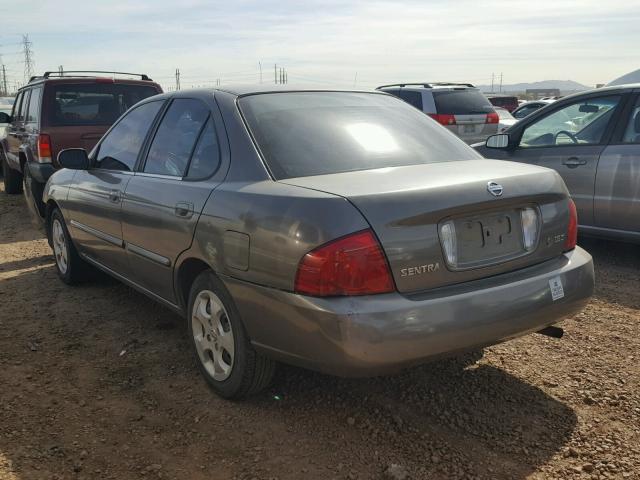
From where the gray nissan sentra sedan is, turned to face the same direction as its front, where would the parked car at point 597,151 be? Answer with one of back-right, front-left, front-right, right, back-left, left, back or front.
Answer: right

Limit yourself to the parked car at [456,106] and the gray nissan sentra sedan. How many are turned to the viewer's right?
0

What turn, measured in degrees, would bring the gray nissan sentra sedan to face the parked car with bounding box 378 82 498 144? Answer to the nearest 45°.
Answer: approximately 45° to its right

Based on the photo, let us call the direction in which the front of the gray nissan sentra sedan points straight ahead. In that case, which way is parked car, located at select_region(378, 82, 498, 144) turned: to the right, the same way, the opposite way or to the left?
the same way

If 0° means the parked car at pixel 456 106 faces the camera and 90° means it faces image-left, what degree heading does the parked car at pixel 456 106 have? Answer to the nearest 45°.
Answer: approximately 135°

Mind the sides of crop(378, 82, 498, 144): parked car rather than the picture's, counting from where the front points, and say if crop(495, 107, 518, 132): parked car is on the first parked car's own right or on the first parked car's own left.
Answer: on the first parked car's own right

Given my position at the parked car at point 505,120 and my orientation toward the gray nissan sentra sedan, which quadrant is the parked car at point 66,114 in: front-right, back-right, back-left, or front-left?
front-right

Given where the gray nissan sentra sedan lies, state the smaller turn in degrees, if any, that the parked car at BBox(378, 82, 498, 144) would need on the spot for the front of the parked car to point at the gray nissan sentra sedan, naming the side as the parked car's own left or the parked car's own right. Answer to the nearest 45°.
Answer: approximately 135° to the parked car's own left

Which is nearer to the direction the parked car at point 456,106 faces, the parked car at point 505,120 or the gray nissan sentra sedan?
the parked car

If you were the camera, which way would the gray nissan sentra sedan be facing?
facing away from the viewer and to the left of the viewer
